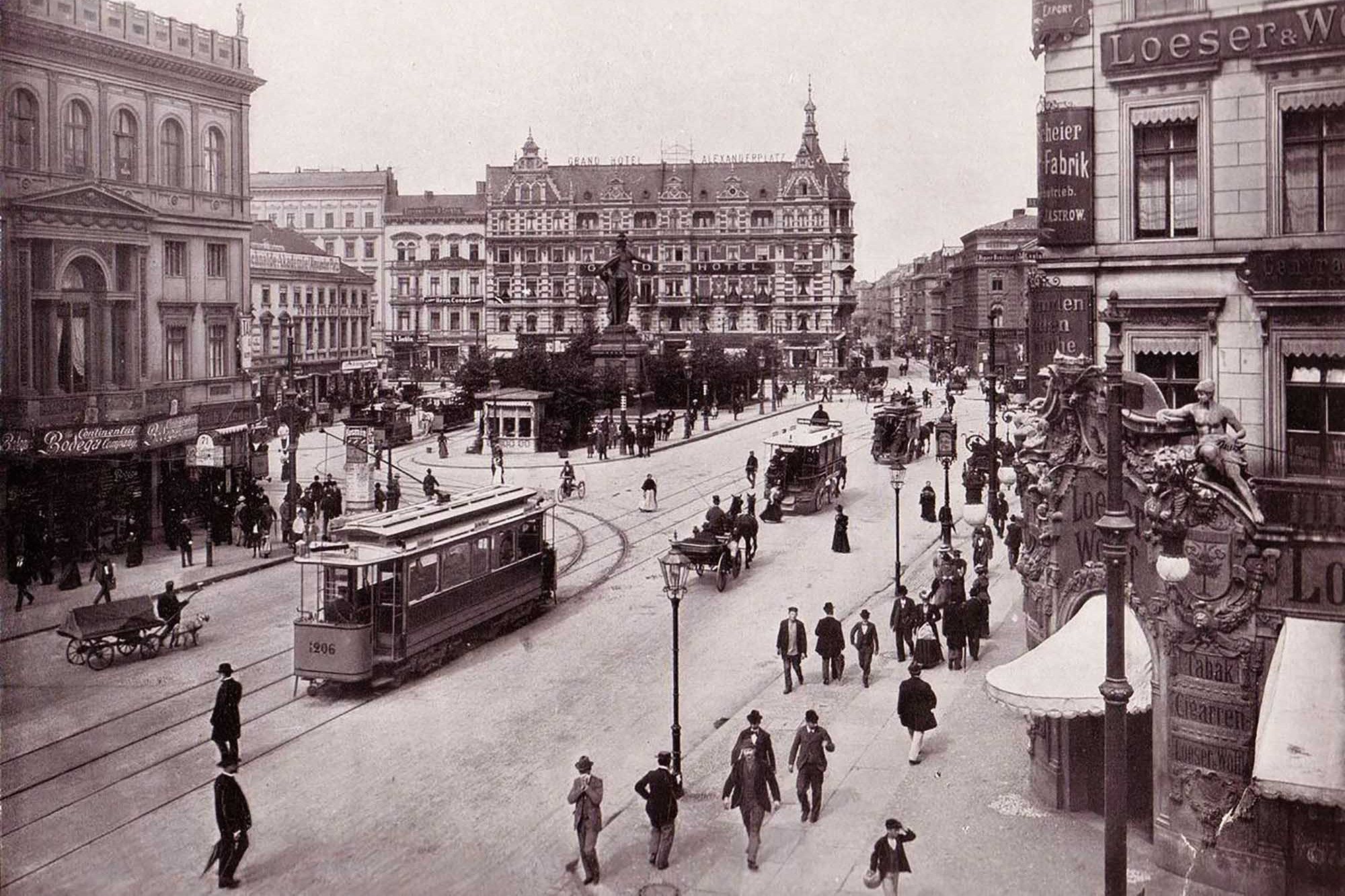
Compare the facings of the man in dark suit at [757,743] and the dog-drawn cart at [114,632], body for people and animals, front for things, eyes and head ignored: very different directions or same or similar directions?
very different directions

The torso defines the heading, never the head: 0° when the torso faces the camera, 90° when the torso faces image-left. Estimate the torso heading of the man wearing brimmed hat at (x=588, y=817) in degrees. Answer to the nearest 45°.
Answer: approximately 45°

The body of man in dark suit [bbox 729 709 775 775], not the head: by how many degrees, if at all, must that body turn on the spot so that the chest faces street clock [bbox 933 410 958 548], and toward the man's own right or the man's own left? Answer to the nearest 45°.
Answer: approximately 180°
